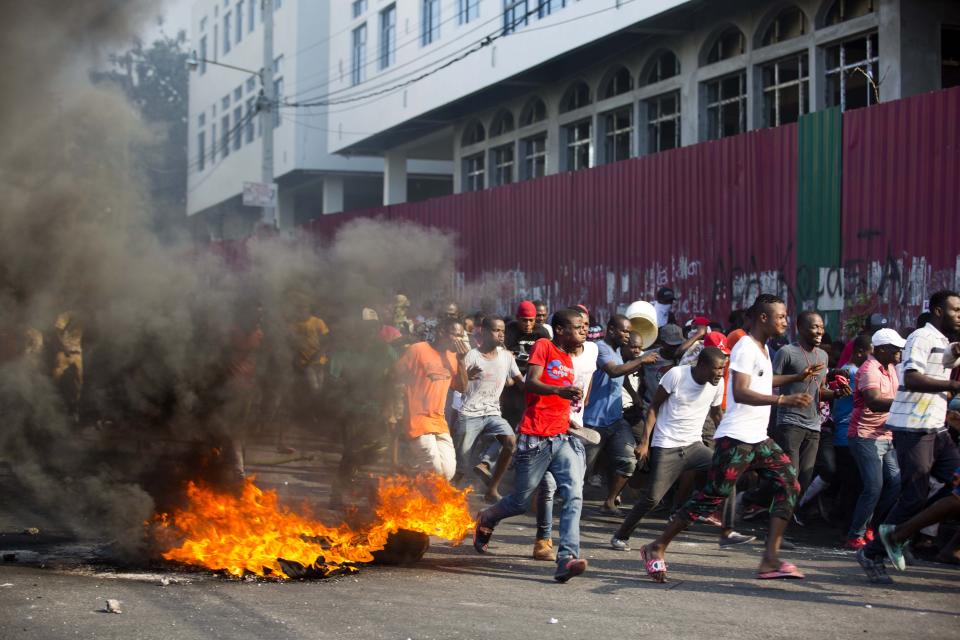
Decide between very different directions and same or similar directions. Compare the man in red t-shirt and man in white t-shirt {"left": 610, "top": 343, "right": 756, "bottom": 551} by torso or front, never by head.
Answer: same or similar directions

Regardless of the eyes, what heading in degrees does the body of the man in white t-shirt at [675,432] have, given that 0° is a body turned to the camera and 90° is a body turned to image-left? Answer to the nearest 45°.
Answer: approximately 315°

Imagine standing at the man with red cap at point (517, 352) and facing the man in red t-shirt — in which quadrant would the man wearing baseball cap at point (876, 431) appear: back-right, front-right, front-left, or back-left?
front-left

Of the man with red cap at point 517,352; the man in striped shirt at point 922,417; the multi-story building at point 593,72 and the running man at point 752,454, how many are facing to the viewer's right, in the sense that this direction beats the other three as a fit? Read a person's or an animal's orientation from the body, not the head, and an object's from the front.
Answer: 2

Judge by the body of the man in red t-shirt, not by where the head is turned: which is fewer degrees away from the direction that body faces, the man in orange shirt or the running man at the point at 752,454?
the running man

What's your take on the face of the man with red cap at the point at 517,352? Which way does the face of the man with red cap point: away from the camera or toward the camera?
toward the camera

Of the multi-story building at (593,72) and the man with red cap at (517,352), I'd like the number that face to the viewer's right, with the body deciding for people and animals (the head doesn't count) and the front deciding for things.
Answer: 0

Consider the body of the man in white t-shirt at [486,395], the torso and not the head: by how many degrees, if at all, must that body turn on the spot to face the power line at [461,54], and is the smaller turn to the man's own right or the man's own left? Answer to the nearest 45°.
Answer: approximately 135° to the man's own left

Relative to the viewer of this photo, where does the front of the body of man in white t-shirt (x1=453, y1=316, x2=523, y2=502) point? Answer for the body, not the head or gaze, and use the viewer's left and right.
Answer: facing the viewer and to the right of the viewer

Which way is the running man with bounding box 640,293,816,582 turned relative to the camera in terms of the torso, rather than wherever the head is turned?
to the viewer's right

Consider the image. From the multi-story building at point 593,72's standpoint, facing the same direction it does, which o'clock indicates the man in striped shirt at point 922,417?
The man in striped shirt is roughly at 10 o'clock from the multi-story building.

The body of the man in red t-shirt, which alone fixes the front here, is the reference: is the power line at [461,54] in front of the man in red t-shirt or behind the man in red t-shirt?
behind

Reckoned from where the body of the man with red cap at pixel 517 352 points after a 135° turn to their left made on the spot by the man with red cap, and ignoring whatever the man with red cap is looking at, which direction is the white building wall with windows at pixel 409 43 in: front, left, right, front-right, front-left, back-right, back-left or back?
front-left

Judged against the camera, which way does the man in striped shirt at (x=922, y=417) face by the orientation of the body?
to the viewer's right

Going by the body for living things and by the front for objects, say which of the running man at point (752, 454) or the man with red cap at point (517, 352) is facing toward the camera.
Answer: the man with red cap

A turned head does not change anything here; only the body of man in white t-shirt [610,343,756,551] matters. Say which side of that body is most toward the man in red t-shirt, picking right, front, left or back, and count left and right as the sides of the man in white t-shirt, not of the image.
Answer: right

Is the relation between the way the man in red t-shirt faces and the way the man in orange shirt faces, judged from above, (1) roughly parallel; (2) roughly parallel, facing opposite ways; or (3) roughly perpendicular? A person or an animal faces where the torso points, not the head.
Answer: roughly parallel

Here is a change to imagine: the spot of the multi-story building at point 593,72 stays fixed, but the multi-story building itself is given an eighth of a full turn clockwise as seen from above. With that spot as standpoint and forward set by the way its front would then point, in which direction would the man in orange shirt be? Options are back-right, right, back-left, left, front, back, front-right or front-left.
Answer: left

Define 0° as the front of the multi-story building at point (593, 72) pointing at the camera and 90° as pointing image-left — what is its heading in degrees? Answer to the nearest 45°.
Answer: approximately 45°
